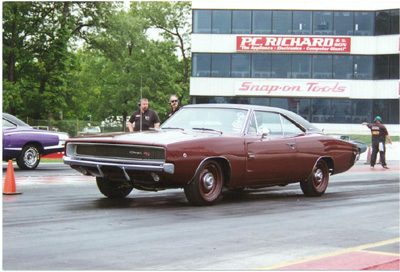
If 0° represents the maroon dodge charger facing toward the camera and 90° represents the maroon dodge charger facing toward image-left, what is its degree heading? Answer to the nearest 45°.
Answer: approximately 45°

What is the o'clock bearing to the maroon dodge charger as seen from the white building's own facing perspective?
The maroon dodge charger is roughly at 12 o'clock from the white building.

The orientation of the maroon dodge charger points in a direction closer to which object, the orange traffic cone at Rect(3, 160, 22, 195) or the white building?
the orange traffic cone

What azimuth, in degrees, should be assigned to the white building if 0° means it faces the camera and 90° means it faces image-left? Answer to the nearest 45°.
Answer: approximately 0°

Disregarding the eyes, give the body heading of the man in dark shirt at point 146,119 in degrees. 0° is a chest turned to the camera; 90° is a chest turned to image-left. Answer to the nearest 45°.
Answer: approximately 0°

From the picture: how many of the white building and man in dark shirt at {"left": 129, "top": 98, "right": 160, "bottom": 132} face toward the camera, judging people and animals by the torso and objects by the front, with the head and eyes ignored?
2

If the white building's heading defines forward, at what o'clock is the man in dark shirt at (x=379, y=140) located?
The man in dark shirt is roughly at 12 o'clock from the white building.

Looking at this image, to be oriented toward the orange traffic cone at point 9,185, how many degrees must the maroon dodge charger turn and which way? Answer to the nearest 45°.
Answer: approximately 45° to its right

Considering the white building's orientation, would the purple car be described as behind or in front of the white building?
in front

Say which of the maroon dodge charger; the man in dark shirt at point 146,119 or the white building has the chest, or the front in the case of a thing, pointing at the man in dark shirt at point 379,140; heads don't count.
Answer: the white building

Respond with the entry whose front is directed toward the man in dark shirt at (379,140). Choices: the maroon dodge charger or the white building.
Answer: the white building

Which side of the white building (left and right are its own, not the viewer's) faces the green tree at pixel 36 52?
right

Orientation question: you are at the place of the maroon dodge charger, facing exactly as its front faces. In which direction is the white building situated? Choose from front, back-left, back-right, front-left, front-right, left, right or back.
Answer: back-right

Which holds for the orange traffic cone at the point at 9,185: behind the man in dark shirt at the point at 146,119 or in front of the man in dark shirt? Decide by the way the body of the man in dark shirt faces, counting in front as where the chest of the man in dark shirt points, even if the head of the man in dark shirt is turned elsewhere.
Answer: in front

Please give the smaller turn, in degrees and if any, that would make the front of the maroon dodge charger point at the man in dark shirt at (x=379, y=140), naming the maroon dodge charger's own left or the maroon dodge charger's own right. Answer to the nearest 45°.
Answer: approximately 180°

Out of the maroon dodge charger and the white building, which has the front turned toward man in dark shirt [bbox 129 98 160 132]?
the white building

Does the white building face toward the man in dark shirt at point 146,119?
yes
